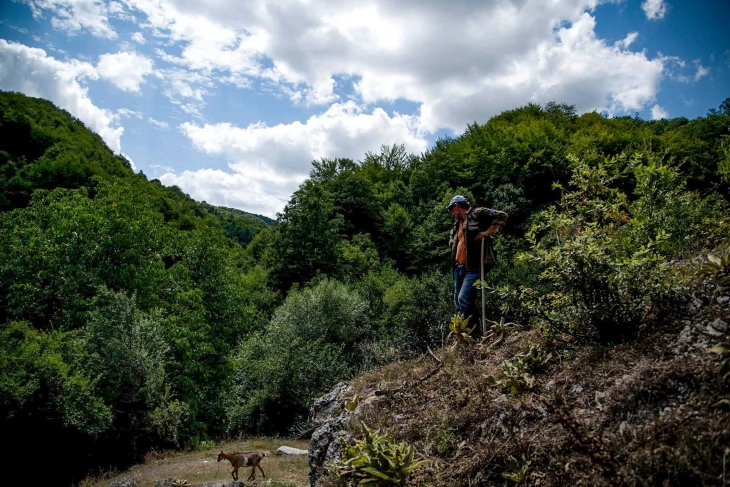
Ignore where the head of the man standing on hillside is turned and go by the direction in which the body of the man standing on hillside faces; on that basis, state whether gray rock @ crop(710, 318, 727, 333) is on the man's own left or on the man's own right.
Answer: on the man's own left

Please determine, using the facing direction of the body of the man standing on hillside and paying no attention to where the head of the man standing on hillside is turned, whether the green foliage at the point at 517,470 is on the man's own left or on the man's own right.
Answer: on the man's own left

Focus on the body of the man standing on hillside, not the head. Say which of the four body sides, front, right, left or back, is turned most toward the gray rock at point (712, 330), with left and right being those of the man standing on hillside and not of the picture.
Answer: left

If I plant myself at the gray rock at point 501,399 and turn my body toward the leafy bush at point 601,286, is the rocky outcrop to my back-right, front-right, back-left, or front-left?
back-left

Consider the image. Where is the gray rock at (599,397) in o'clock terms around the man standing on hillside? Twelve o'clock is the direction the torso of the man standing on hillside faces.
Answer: The gray rock is roughly at 10 o'clock from the man standing on hillside.

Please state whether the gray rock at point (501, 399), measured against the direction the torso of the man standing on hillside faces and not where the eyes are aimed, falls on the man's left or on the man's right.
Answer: on the man's left

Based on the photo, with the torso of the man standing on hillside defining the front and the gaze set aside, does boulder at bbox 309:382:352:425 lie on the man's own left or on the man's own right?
on the man's own right

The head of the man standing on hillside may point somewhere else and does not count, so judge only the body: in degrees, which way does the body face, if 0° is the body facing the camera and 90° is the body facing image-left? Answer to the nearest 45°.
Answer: approximately 45°
